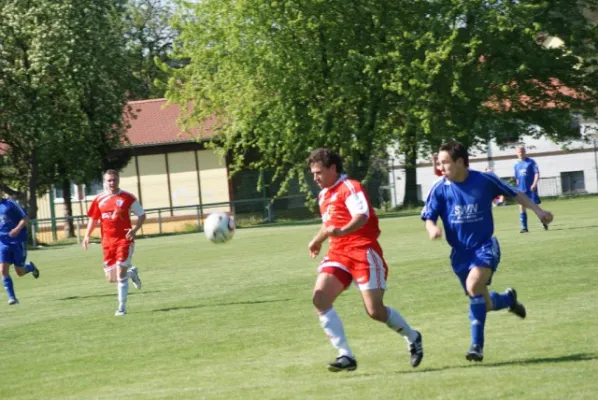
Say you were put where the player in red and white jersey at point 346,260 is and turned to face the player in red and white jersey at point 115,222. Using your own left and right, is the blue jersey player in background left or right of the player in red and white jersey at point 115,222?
right

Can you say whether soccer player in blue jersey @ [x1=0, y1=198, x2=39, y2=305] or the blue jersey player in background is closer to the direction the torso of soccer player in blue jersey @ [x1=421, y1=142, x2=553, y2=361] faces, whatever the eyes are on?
the soccer player in blue jersey

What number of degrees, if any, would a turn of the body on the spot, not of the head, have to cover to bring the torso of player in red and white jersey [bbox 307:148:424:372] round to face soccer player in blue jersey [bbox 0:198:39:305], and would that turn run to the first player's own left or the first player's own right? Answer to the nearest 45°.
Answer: approximately 90° to the first player's own right

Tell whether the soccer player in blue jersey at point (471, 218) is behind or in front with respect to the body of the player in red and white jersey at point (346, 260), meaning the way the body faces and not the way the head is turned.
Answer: behind

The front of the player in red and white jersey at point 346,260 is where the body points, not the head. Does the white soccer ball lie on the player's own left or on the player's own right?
on the player's own right

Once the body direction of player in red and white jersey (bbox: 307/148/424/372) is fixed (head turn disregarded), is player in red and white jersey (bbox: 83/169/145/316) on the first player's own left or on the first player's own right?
on the first player's own right

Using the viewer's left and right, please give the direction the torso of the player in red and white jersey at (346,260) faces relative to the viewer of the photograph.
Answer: facing the viewer and to the left of the viewer
